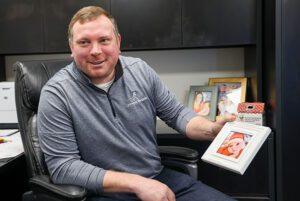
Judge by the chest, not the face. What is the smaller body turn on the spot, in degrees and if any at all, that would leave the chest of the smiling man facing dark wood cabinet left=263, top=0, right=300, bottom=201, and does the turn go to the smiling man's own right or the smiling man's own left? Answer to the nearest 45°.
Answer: approximately 90° to the smiling man's own left

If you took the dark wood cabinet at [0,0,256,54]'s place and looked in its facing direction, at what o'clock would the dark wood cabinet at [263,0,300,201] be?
the dark wood cabinet at [263,0,300,201] is roughly at 10 o'clock from the dark wood cabinet at [0,0,256,54].

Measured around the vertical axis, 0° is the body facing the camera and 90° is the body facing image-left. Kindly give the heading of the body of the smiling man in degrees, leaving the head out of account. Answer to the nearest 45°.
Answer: approximately 315°

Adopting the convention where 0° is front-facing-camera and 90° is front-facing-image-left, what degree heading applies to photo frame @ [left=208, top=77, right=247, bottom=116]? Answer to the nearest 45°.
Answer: approximately 0°

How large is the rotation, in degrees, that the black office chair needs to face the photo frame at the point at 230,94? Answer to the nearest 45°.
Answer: approximately 90° to its left

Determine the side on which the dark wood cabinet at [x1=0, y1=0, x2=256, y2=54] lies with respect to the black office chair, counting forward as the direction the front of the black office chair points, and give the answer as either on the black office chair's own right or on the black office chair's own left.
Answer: on the black office chair's own left

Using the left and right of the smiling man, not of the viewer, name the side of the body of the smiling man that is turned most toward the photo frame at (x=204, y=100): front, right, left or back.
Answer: left

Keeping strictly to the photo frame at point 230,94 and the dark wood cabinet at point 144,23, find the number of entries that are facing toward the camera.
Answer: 2
